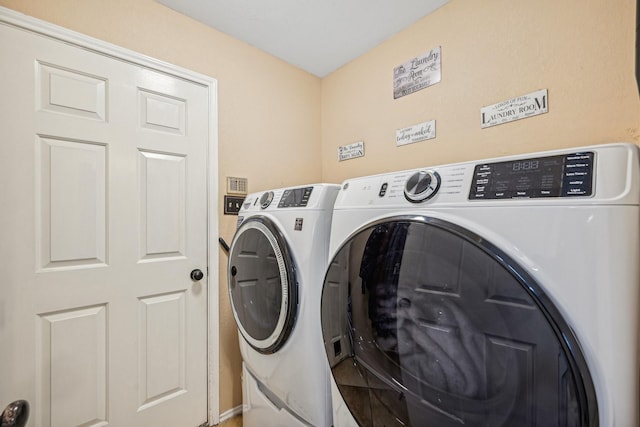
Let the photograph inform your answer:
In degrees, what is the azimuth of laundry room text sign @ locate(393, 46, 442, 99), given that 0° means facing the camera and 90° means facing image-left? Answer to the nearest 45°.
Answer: approximately 45°

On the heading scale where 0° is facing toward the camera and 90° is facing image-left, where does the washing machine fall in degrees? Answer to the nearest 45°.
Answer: approximately 45°

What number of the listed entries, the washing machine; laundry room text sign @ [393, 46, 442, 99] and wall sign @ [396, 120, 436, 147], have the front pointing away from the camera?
0

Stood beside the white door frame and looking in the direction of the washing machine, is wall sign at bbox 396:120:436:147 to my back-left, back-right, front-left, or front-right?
front-left

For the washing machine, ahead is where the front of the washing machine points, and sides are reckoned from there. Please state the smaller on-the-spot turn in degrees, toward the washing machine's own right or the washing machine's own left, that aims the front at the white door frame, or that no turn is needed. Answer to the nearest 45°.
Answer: approximately 90° to the washing machine's own right

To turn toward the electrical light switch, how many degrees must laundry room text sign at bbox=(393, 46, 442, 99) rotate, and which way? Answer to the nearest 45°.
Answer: approximately 45° to its right

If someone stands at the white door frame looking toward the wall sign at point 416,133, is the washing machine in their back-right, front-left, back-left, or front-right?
front-right

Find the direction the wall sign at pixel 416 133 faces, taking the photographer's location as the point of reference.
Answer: facing the viewer and to the left of the viewer

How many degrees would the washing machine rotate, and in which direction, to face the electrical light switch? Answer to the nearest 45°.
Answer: approximately 90° to its right

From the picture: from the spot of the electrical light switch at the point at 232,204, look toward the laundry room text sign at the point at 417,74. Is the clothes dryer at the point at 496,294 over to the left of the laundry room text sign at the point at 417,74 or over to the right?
right

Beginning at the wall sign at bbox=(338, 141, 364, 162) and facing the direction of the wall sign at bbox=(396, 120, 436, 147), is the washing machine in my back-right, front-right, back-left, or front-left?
front-right

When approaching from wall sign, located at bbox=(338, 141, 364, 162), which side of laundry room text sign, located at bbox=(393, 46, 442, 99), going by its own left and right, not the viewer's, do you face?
right

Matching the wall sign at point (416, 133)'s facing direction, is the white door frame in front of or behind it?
in front
